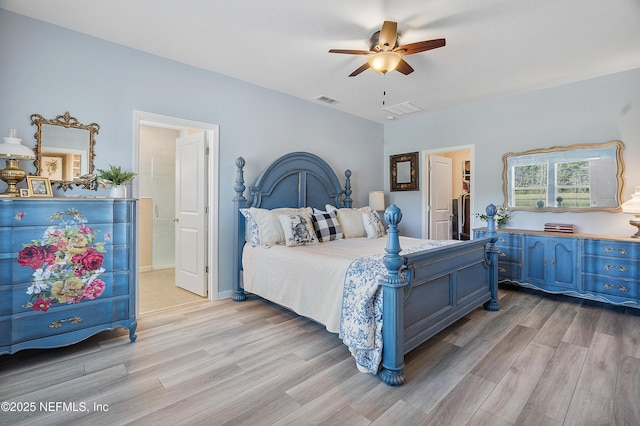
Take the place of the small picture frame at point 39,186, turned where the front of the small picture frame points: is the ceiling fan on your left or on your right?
on your left

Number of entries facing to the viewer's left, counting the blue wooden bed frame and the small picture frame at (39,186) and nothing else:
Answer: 0

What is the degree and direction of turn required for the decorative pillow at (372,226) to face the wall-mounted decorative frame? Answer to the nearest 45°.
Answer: approximately 135° to its left

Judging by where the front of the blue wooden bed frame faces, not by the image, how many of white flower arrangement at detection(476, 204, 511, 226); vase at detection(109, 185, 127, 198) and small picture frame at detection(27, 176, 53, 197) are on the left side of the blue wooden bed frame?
1

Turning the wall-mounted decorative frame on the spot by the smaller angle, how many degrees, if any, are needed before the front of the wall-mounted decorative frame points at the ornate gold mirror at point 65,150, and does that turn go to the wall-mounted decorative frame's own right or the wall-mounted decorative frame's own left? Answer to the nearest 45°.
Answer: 0° — it already faces it

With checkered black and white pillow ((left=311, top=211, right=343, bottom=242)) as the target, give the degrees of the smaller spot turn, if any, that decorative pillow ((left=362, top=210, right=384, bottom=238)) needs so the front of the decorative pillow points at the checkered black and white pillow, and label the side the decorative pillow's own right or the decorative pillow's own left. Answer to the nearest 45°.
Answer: approximately 90° to the decorative pillow's own right

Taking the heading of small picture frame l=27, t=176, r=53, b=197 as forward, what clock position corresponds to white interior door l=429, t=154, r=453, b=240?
The white interior door is roughly at 9 o'clock from the small picture frame.

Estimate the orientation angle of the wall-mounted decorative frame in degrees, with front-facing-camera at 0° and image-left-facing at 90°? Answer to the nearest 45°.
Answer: approximately 45°

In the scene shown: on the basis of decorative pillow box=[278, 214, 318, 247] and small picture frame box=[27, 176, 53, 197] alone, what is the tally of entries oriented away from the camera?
0

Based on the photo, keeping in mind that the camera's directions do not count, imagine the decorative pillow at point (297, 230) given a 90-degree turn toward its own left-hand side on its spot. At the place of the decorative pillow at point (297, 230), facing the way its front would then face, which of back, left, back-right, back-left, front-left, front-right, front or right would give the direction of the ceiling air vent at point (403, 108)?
front

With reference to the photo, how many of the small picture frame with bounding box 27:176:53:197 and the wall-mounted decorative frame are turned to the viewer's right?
0

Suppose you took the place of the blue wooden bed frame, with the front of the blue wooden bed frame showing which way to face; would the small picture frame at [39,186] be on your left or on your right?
on your right

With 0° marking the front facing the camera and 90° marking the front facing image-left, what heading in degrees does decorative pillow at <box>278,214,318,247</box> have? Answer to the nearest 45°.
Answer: approximately 315°
